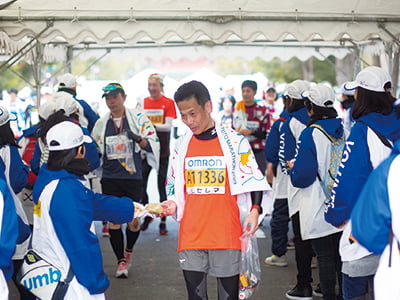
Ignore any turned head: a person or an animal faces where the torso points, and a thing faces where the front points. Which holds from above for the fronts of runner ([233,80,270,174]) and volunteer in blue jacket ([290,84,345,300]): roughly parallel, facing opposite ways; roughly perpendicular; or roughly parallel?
roughly perpendicular

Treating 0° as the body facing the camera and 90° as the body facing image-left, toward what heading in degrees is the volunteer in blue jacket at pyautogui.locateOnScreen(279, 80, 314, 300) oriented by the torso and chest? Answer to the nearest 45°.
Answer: approximately 90°

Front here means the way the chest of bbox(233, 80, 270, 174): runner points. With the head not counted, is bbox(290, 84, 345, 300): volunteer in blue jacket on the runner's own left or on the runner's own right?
on the runner's own left

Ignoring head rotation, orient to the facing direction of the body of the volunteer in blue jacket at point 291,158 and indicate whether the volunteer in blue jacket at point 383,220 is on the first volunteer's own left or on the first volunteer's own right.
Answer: on the first volunteer's own left

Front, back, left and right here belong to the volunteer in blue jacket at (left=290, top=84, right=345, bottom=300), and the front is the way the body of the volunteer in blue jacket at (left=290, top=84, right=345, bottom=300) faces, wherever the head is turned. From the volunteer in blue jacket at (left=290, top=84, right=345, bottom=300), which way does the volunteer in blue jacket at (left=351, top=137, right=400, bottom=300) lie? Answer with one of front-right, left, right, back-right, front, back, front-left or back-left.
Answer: back-left

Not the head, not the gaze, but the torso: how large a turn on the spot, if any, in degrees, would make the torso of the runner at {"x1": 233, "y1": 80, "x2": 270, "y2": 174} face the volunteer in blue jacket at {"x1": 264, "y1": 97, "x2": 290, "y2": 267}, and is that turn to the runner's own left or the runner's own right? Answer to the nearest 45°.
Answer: approximately 45° to the runner's own left

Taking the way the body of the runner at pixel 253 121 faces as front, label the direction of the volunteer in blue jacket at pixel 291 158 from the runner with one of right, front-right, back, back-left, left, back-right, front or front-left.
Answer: front-left

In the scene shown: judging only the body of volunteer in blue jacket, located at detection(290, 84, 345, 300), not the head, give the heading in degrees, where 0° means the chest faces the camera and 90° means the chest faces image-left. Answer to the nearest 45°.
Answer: approximately 135°

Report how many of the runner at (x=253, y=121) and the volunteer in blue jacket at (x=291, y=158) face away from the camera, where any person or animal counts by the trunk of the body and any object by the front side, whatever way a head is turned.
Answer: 0

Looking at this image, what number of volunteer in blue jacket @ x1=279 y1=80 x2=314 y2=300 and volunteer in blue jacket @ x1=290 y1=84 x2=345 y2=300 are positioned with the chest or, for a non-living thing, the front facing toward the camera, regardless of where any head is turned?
0

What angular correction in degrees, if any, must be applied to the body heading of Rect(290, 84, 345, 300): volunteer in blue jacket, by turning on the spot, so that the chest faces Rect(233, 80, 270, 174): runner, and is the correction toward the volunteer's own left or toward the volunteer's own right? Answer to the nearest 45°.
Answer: approximately 45° to the volunteer's own right

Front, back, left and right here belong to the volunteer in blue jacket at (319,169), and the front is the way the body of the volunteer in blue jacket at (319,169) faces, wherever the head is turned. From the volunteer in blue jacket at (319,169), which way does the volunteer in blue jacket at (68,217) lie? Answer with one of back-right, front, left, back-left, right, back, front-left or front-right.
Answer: left

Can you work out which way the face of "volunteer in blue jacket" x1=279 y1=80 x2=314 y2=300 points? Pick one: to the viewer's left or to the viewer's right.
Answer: to the viewer's left

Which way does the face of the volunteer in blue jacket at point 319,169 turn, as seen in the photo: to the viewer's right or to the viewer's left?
to the viewer's left
